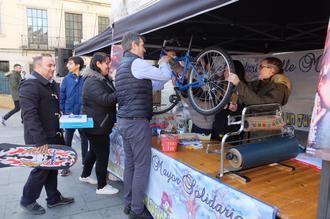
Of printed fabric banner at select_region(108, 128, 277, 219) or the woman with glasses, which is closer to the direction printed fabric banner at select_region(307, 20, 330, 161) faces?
the printed fabric banner

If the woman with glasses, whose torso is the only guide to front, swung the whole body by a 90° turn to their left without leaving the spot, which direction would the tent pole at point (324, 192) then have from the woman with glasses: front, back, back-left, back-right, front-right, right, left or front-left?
front

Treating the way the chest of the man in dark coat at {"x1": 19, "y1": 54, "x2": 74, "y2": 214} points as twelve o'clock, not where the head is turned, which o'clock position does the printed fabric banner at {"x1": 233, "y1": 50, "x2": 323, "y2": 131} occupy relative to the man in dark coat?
The printed fabric banner is roughly at 12 o'clock from the man in dark coat.

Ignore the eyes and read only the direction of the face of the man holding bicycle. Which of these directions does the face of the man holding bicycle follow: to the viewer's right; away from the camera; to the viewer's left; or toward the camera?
to the viewer's right

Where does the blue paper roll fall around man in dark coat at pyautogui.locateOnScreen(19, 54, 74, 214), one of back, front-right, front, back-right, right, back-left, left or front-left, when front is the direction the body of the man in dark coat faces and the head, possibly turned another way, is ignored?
front-right

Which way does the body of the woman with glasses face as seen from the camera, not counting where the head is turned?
to the viewer's left

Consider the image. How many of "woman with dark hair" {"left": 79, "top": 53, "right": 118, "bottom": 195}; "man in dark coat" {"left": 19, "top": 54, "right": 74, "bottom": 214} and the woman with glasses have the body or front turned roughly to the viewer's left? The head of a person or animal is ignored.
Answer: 1

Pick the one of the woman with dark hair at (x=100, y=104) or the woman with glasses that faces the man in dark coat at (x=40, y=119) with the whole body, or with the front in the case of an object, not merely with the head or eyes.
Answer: the woman with glasses

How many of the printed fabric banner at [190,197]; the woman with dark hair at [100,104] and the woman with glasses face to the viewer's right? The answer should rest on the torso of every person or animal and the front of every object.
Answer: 1

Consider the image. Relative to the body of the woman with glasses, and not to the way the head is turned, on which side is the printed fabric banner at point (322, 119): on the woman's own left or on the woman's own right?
on the woman's own left

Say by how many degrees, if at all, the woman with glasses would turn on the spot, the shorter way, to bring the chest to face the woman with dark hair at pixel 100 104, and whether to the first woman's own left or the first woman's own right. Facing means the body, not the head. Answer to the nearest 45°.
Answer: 0° — they already face them

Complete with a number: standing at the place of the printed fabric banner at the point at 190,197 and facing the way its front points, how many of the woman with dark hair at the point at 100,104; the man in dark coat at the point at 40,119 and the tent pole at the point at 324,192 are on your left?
1

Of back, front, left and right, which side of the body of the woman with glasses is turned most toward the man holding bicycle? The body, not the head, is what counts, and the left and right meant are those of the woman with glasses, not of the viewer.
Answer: front

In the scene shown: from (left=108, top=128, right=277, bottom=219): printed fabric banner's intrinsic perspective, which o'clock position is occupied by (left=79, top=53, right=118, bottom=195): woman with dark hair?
The woman with dark hair is roughly at 3 o'clock from the printed fabric banner.

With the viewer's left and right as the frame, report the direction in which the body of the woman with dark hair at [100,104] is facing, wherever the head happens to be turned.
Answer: facing to the right of the viewer
